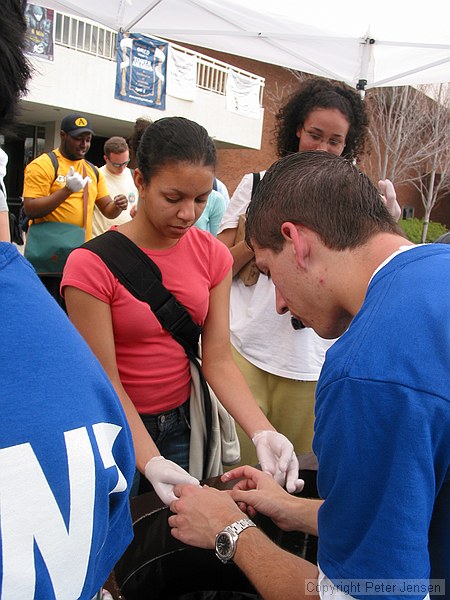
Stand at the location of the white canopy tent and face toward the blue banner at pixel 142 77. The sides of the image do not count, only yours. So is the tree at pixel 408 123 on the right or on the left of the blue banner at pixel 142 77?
right

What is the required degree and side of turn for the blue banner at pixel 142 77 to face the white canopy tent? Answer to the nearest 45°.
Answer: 0° — it already faces it

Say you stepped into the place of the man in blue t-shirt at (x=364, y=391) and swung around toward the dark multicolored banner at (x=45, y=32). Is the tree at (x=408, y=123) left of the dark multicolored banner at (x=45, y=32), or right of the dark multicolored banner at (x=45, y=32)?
right

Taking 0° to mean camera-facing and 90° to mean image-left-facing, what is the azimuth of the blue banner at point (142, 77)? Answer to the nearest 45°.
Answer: approximately 0°

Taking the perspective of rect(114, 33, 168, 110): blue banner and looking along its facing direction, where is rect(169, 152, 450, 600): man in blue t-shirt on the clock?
The man in blue t-shirt is roughly at 12 o'clock from the blue banner.

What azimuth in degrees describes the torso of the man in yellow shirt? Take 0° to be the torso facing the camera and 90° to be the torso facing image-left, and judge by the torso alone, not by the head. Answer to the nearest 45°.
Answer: approximately 315°

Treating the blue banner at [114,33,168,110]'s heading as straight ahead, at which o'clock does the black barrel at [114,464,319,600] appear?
The black barrel is roughly at 12 o'clock from the blue banner.

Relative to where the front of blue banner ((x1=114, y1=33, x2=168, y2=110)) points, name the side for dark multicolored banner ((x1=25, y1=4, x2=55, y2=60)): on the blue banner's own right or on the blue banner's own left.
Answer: on the blue banner's own right
